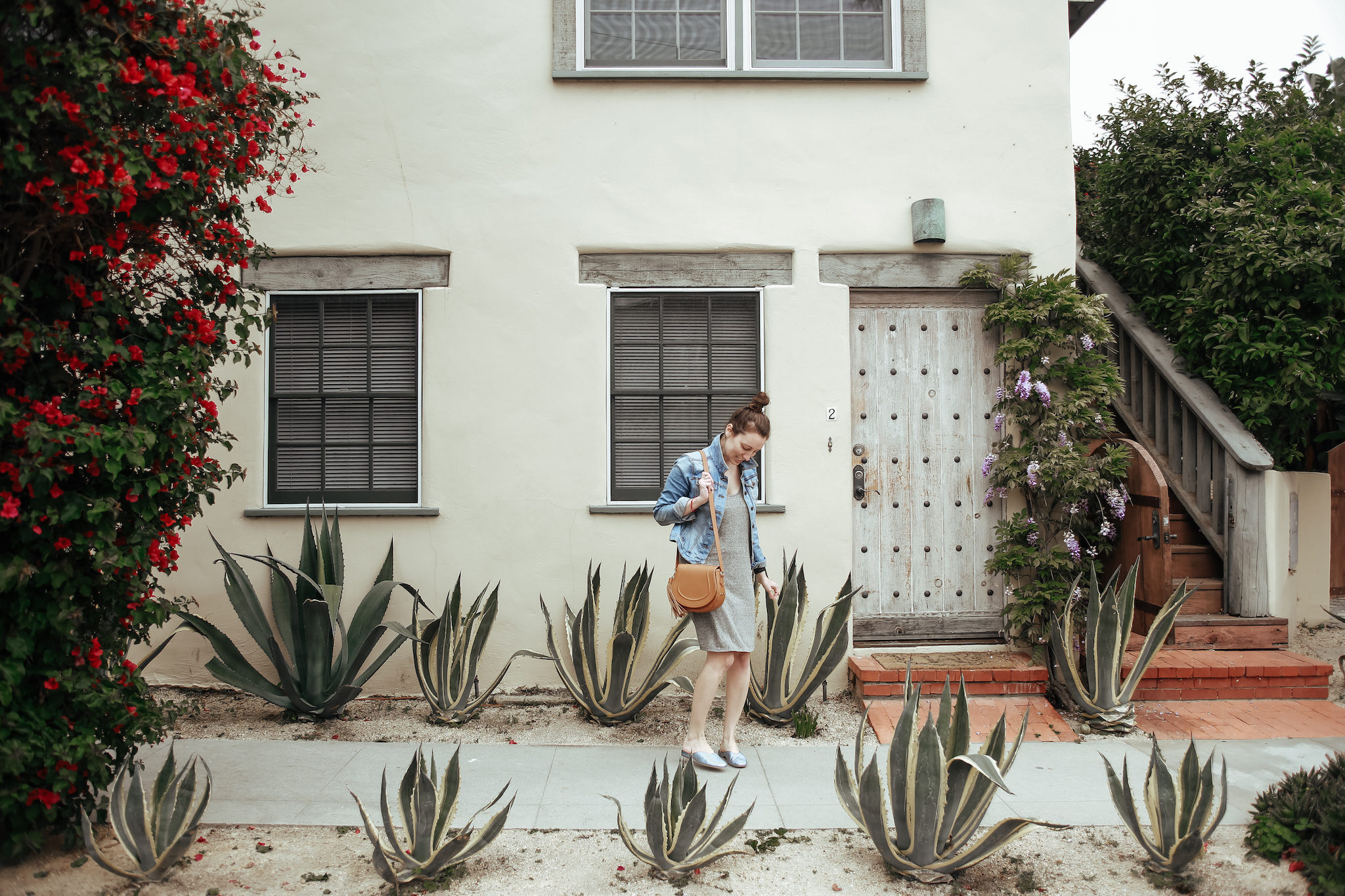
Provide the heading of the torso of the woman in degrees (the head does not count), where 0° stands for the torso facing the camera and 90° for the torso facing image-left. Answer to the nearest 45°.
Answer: approximately 315°

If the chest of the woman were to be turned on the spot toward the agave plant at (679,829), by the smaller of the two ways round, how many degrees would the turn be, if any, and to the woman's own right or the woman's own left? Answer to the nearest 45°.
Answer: approximately 45° to the woman's own right

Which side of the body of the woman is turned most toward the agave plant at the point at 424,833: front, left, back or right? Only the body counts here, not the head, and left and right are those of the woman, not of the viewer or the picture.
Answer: right

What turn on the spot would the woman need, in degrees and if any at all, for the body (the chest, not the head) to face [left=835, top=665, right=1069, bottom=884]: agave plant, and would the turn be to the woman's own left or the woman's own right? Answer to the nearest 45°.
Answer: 0° — they already face it

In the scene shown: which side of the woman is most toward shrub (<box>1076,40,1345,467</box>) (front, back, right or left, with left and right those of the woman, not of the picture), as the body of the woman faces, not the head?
left

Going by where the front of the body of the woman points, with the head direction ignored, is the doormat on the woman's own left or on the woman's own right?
on the woman's own left

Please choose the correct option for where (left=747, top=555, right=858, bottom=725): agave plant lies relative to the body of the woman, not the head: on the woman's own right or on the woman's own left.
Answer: on the woman's own left
